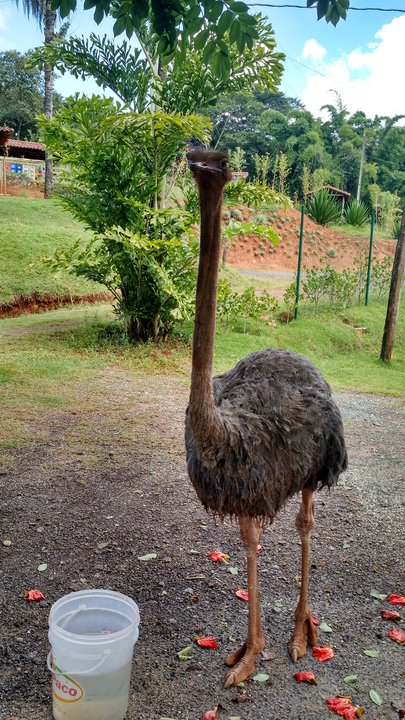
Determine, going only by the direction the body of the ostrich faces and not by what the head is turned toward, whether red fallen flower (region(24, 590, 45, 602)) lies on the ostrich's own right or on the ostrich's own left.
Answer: on the ostrich's own right

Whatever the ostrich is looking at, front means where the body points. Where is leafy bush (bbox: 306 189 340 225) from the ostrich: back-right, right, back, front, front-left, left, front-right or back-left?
back-right

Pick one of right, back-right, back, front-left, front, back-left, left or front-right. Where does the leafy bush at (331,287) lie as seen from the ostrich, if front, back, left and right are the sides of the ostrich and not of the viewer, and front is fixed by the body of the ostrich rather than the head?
back-right

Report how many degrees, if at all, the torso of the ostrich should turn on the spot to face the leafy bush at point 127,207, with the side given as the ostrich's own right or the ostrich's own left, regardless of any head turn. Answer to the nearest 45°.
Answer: approximately 135° to the ostrich's own right

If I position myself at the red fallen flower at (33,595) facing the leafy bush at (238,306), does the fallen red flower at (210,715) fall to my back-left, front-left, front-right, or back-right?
back-right

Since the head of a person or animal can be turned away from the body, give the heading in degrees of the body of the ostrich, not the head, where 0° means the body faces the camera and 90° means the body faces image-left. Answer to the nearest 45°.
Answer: approximately 45°

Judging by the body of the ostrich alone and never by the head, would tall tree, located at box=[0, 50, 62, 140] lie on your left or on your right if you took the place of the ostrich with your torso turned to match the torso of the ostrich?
on your right
